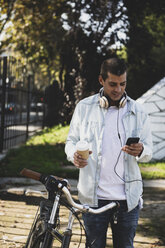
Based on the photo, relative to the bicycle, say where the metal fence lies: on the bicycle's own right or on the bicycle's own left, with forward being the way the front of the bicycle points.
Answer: on the bicycle's own right

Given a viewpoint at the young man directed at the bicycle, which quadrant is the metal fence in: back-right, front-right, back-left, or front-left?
back-right

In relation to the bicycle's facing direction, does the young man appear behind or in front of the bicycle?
behind

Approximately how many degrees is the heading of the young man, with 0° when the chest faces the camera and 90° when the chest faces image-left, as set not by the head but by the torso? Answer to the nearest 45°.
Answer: approximately 0°

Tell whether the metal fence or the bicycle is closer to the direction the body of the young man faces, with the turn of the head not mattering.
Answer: the bicycle

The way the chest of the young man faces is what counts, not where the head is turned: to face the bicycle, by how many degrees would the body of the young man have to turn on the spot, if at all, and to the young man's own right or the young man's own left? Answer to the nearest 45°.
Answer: approximately 45° to the young man's own right

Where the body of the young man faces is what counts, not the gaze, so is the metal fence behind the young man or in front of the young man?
behind

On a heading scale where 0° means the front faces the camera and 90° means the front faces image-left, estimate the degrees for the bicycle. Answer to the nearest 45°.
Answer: approximately 45°
